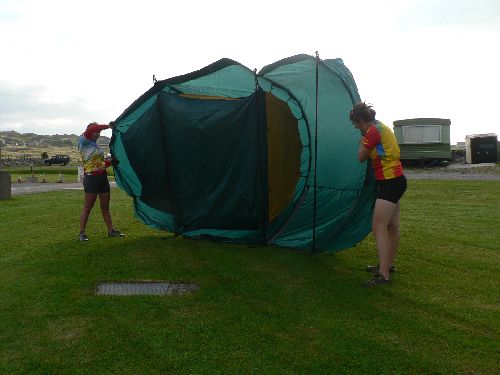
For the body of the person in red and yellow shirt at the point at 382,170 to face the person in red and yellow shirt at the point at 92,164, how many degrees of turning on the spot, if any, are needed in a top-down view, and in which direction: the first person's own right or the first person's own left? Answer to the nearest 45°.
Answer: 0° — they already face them

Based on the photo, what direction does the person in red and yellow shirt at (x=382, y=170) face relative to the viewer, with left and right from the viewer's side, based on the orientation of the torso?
facing to the left of the viewer

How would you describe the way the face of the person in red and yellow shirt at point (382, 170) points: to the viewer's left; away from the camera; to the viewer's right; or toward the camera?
to the viewer's left
